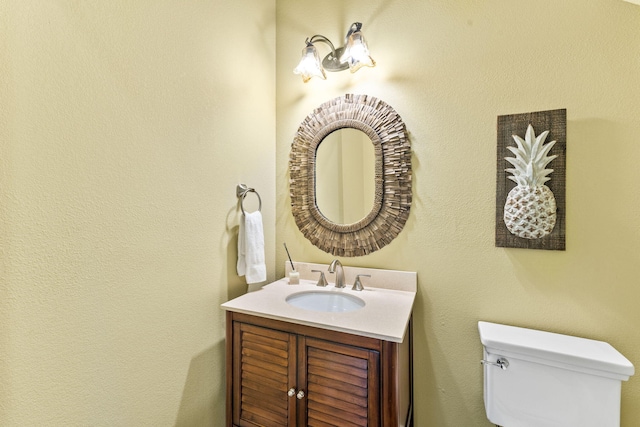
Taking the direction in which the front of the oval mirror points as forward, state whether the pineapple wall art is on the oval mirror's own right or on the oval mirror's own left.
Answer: on the oval mirror's own left

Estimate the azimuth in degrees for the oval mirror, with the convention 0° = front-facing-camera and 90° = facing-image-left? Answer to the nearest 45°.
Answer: approximately 0°

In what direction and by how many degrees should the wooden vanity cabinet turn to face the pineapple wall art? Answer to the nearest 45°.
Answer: approximately 135° to its left

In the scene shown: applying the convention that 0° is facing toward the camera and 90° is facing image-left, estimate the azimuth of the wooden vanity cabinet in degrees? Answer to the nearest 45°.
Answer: approximately 45°

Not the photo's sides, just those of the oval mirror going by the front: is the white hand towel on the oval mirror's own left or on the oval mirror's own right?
on the oval mirror's own right

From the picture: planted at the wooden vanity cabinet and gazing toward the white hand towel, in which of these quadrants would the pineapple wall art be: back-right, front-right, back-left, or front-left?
back-right
